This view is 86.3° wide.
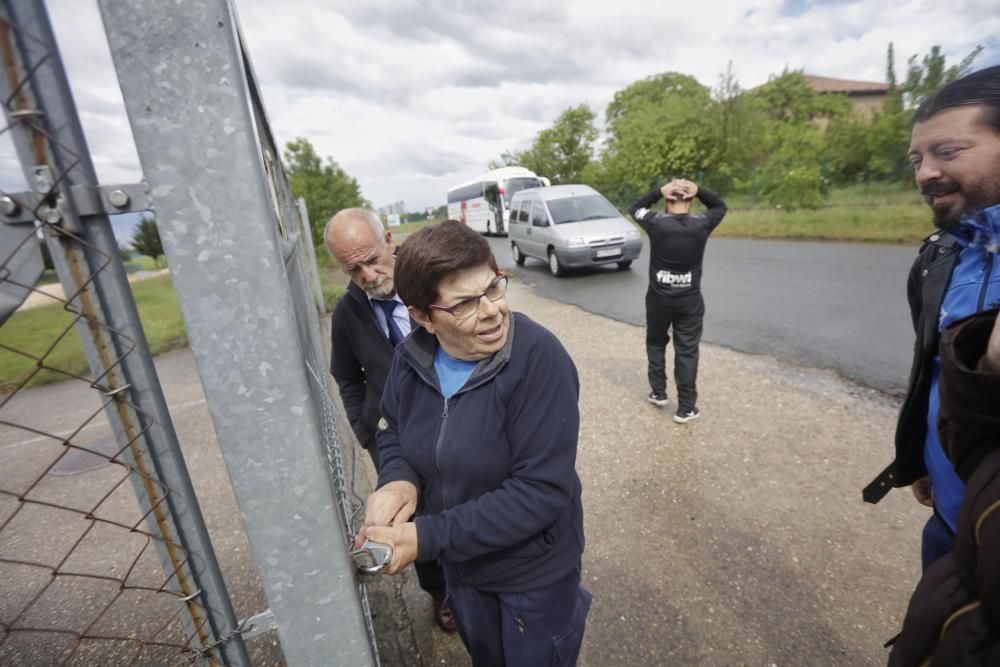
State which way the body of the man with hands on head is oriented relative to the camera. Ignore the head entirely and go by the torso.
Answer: away from the camera

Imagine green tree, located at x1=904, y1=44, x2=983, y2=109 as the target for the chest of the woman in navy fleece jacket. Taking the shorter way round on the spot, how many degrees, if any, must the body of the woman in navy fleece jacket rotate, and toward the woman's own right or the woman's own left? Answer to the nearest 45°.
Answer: approximately 180°

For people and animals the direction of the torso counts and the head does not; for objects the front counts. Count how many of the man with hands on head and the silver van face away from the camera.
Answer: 1

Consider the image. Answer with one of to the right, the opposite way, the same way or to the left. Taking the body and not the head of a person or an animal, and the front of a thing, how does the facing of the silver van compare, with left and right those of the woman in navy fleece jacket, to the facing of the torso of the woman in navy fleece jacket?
to the left

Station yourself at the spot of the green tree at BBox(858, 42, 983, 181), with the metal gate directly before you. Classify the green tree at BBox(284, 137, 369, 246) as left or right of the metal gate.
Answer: right

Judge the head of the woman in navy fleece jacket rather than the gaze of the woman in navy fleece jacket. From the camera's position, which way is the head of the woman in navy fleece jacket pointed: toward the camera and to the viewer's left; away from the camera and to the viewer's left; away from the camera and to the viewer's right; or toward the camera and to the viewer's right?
toward the camera and to the viewer's right

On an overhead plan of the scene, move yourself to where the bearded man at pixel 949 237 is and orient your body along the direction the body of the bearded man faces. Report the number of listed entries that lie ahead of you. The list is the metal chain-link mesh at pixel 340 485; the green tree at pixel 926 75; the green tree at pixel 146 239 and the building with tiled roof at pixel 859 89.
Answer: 2

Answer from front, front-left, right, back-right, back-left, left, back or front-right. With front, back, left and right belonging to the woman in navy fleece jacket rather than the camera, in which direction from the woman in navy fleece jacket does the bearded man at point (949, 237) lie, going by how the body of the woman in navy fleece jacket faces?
back-left

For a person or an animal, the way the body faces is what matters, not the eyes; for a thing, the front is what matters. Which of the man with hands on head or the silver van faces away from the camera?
the man with hands on head

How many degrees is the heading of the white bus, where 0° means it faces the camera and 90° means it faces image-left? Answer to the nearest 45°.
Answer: approximately 315°

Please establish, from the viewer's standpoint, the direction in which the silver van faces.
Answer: facing the viewer and to the right of the viewer

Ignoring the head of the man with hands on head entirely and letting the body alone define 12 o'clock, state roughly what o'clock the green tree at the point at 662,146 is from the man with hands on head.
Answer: The green tree is roughly at 12 o'clock from the man with hands on head.

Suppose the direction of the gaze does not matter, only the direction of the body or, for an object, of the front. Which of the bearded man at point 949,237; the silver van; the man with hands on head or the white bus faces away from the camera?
the man with hands on head
